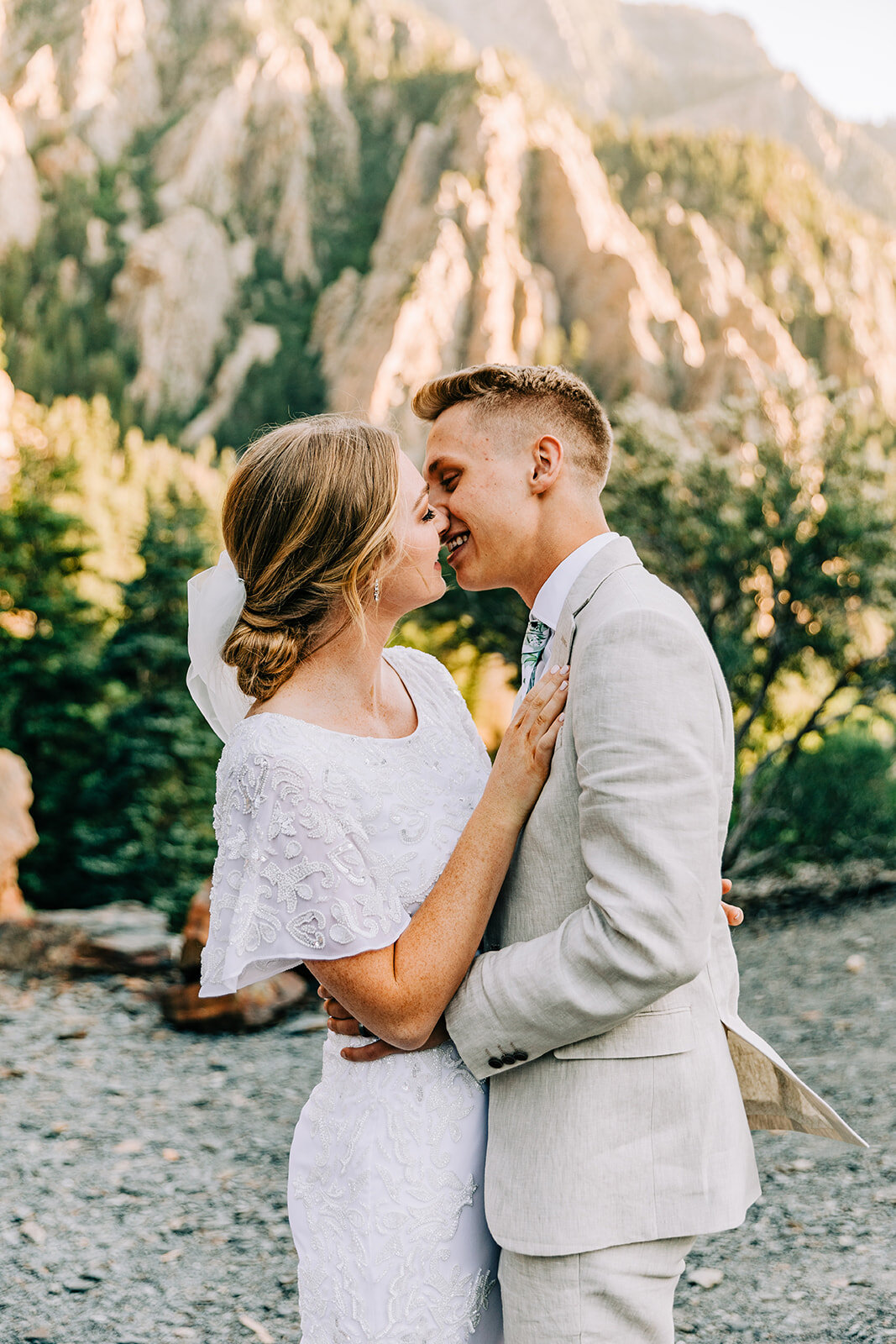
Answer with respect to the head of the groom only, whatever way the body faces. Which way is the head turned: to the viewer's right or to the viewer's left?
to the viewer's left

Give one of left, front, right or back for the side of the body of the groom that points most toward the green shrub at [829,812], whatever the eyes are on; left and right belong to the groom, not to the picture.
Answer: right

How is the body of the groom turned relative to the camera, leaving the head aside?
to the viewer's left

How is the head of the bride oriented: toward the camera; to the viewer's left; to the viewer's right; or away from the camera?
to the viewer's right

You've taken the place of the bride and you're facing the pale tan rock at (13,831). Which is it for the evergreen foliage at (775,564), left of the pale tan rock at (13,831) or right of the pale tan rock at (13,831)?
right

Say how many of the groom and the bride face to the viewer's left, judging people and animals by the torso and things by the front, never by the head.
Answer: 1

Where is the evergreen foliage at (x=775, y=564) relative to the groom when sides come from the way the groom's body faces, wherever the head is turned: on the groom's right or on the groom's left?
on the groom's right

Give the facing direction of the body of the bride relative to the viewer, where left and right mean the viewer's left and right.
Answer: facing the viewer and to the right of the viewer

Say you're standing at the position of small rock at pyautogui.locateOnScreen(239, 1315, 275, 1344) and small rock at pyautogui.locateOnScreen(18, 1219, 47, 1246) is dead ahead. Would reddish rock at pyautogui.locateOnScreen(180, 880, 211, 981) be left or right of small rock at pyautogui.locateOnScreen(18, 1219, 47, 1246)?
right

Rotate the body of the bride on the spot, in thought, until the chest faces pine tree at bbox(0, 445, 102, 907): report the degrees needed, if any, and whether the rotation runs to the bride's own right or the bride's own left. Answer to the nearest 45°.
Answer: approximately 135° to the bride's own left

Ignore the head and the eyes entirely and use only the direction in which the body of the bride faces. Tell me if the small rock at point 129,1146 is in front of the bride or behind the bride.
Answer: behind
